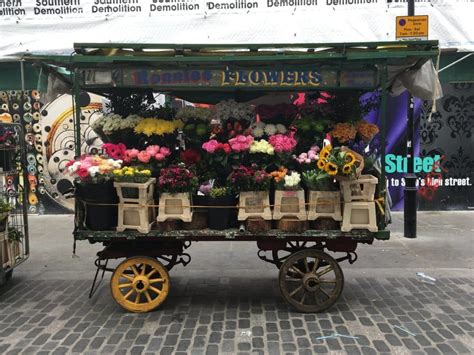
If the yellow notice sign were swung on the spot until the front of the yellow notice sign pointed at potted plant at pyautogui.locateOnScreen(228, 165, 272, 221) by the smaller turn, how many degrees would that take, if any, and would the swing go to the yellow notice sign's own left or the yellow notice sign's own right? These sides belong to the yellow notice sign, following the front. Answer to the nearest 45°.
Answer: approximately 45° to the yellow notice sign's own right

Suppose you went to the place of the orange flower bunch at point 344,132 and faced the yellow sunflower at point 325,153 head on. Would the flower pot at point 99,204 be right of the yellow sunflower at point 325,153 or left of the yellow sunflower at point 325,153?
right

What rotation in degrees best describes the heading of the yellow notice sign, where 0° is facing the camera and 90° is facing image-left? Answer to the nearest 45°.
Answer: approximately 0°

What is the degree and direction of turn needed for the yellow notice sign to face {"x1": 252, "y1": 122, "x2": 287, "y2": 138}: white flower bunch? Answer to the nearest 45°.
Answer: approximately 45° to its right

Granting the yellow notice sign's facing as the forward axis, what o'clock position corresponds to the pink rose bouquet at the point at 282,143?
The pink rose bouquet is roughly at 1 o'clock from the yellow notice sign.

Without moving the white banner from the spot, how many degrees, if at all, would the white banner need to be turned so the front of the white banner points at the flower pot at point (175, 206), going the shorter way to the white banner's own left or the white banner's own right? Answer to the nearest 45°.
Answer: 0° — it already faces it

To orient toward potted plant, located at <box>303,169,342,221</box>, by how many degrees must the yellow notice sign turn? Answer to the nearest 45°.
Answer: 0° — it already faces it

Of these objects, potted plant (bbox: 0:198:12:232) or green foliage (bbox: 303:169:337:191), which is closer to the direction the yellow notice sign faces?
the green foliage
